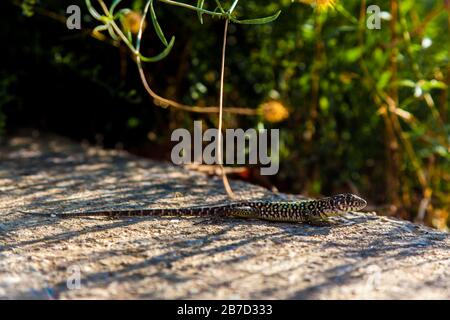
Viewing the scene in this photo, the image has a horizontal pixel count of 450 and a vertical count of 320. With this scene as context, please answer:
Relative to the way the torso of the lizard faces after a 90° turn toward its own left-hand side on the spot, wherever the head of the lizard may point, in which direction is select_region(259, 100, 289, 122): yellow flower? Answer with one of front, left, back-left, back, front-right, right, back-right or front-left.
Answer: front

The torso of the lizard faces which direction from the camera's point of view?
to the viewer's right
